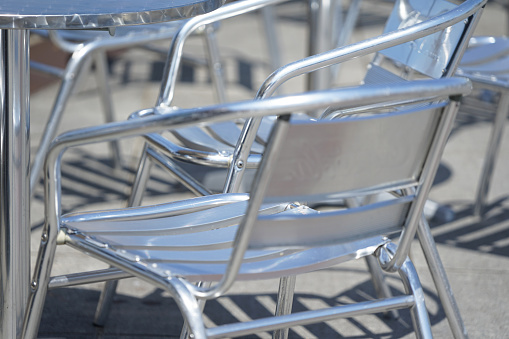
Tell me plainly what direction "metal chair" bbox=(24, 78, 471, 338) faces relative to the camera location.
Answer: facing away from the viewer and to the left of the viewer

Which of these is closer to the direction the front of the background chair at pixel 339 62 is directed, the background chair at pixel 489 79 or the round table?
the round table

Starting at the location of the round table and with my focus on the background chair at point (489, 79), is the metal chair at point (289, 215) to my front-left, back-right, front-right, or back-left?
front-right

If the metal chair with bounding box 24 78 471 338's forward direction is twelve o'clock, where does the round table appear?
The round table is roughly at 11 o'clock from the metal chair.

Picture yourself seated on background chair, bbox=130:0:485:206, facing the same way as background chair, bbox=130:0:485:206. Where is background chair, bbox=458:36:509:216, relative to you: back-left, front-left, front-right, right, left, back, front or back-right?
back

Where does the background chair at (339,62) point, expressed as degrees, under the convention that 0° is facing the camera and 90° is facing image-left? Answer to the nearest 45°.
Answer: approximately 45°

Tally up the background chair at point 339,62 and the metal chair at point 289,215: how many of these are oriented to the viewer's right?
0
